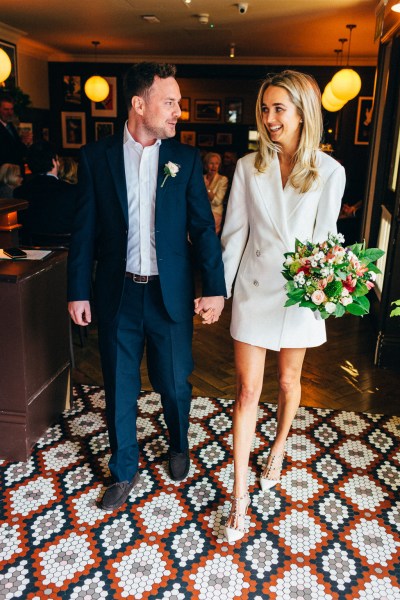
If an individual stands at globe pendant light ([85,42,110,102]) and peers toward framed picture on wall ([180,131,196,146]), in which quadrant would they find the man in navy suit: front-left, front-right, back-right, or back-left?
back-right

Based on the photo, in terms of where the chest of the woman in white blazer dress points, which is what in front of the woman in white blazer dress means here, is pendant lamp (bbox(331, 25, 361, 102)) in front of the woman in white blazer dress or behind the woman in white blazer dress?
behind

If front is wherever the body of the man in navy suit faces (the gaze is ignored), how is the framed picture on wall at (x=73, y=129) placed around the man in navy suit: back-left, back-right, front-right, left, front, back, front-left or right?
back

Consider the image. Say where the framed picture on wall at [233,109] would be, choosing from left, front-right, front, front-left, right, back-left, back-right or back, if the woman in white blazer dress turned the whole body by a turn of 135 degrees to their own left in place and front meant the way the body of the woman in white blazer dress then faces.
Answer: front-left

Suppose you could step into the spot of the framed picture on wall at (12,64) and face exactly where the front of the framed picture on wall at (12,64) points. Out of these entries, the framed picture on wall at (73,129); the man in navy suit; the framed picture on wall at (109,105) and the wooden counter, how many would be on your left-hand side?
2

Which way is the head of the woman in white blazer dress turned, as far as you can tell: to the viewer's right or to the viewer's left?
to the viewer's left
